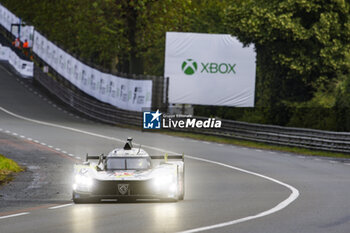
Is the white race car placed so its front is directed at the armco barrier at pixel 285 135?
no

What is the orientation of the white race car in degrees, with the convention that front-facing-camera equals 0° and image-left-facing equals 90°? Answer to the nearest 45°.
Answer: approximately 0°

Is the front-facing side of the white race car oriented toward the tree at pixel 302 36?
no
